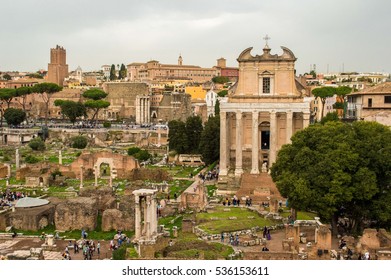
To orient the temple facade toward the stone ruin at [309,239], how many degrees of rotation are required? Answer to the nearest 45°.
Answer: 0° — it already faces it

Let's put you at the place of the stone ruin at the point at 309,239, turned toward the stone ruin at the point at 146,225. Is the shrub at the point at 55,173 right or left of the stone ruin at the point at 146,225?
right

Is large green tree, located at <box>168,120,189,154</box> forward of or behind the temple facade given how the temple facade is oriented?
behind

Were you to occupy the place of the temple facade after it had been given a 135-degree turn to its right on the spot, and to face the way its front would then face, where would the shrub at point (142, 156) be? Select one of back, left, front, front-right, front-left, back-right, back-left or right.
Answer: front

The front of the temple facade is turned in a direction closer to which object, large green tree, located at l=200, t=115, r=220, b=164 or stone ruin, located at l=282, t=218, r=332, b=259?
the stone ruin

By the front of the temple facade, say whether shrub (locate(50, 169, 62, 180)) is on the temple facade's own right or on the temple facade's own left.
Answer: on the temple facade's own right

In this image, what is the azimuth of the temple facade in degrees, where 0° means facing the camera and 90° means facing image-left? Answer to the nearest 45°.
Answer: approximately 0°

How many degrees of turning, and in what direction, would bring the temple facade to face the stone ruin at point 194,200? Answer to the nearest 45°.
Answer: approximately 45° to its right
